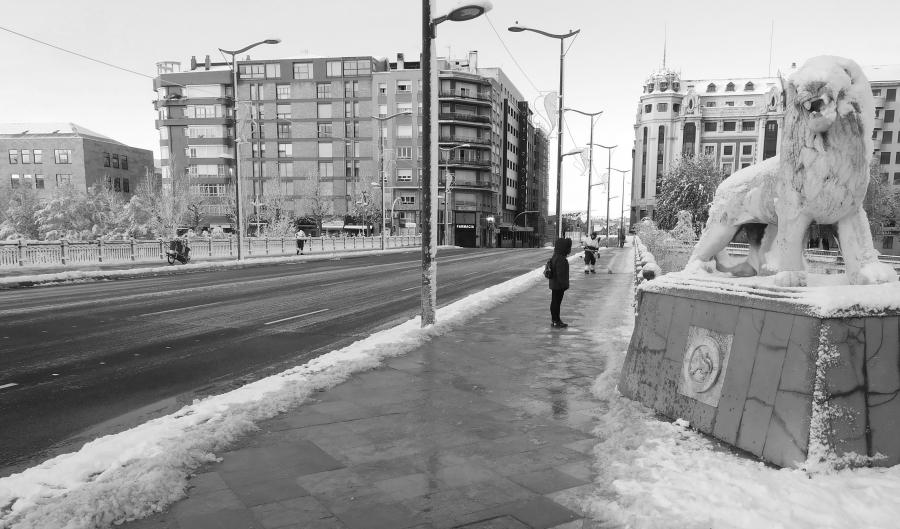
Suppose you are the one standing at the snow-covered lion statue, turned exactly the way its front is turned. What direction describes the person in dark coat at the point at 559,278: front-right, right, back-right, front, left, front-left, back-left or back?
back

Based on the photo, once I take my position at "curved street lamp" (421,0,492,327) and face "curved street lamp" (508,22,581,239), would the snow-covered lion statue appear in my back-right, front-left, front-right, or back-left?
back-right

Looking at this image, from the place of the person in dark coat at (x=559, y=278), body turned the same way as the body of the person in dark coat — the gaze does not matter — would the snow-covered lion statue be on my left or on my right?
on my right

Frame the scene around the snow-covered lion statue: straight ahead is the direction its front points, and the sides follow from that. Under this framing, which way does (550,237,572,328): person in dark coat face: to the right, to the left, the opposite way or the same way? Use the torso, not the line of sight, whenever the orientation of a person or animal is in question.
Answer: to the left

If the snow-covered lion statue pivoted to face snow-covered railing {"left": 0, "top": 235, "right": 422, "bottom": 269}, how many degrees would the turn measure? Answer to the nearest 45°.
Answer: approximately 135° to its right

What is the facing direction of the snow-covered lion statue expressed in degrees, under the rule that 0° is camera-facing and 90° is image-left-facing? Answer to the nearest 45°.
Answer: approximately 315°
